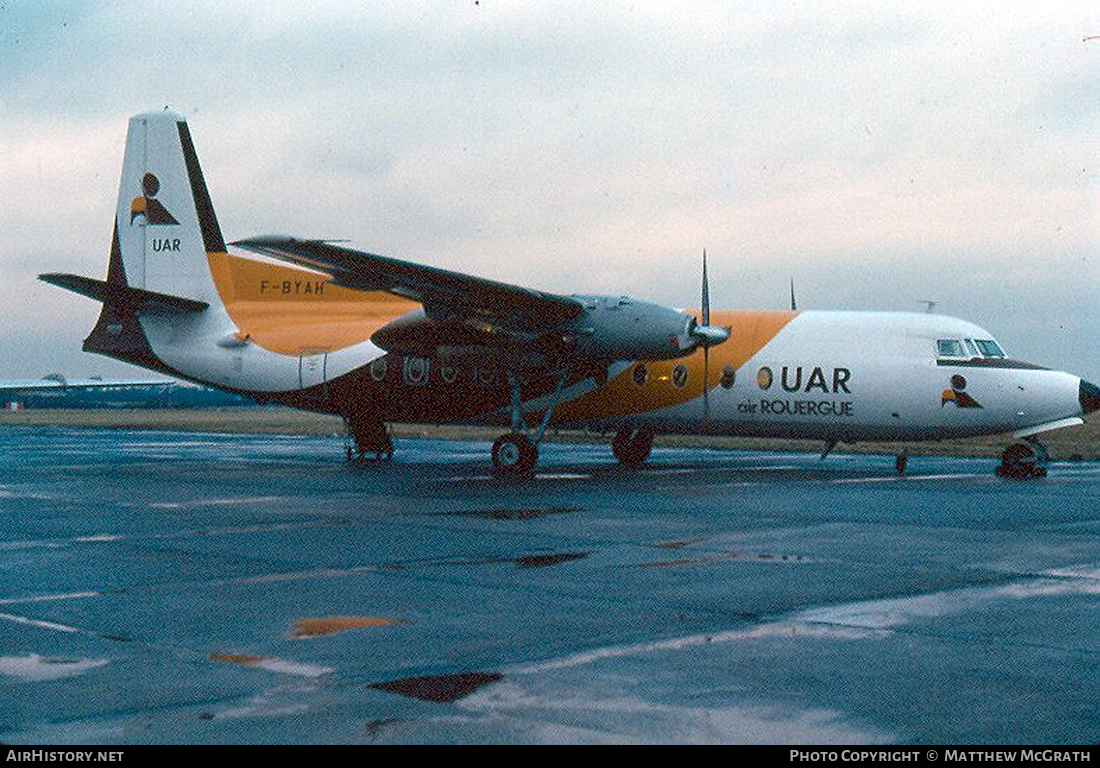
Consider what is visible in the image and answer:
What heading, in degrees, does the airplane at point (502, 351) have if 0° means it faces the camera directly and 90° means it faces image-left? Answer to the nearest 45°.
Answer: approximately 315°
